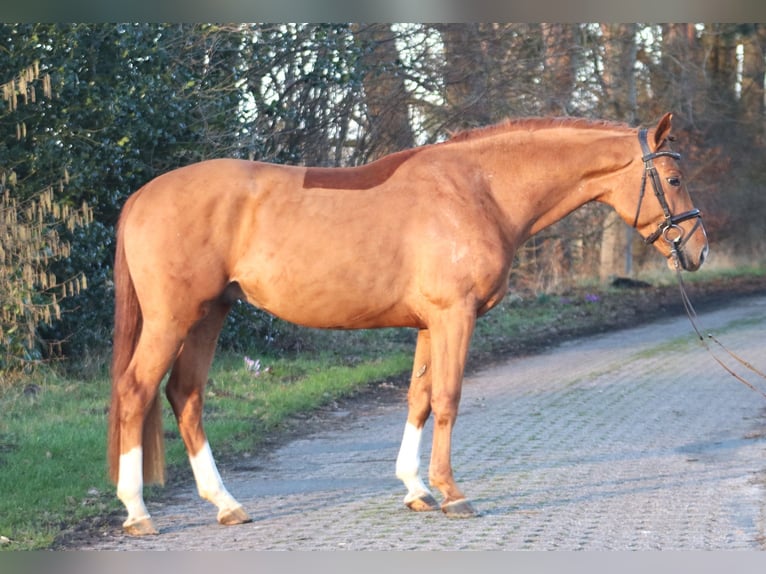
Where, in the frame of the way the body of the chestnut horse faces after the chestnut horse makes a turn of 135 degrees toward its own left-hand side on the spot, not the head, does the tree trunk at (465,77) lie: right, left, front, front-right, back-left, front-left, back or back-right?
front-right

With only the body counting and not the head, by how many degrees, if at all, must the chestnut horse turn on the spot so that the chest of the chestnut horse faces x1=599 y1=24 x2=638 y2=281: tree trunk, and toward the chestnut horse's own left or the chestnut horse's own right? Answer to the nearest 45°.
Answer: approximately 90° to the chestnut horse's own left

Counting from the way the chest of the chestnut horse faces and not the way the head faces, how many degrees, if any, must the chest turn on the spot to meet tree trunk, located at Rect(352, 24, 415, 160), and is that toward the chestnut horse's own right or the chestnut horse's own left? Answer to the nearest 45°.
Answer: approximately 90° to the chestnut horse's own left

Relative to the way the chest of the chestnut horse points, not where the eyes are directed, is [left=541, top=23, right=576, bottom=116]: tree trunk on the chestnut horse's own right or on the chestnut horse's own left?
on the chestnut horse's own left

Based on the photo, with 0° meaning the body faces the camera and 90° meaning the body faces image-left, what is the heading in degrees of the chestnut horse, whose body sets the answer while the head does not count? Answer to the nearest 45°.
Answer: approximately 270°
